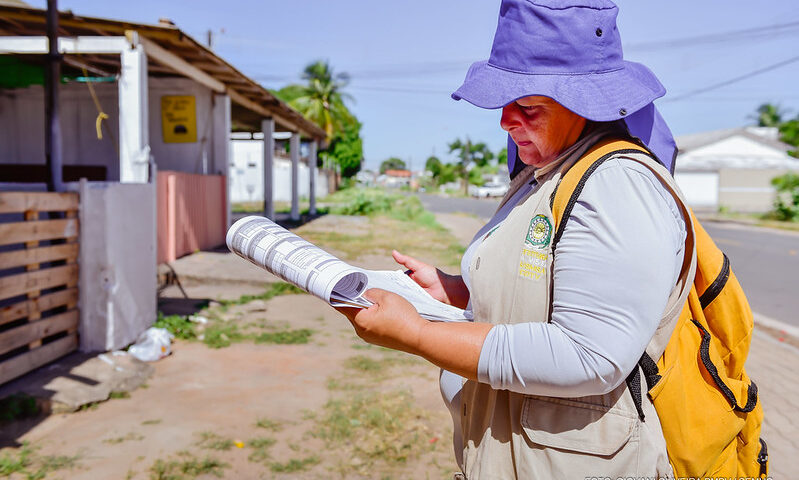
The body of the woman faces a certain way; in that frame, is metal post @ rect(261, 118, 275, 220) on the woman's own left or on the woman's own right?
on the woman's own right

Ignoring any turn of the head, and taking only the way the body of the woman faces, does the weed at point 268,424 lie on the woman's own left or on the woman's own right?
on the woman's own right

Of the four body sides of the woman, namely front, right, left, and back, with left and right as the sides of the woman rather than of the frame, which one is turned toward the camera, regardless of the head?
left

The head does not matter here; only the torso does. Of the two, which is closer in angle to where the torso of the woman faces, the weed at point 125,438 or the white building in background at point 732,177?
the weed

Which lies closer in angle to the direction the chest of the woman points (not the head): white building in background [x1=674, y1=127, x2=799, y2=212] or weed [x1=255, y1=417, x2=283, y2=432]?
the weed

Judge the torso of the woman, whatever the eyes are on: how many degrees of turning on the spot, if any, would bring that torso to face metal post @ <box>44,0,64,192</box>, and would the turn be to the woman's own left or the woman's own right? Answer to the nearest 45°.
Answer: approximately 45° to the woman's own right

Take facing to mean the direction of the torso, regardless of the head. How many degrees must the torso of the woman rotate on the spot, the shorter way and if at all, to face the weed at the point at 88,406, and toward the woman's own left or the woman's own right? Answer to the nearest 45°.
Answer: approximately 45° to the woman's own right

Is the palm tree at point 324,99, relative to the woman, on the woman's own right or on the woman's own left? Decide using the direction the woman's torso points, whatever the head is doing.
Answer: on the woman's own right

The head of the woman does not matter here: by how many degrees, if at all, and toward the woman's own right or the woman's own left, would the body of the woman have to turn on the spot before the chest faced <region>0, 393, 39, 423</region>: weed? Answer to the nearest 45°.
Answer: approximately 45° to the woman's own right

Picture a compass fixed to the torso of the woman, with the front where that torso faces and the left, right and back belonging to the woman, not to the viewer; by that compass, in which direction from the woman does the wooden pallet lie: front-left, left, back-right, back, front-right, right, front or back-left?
front-right

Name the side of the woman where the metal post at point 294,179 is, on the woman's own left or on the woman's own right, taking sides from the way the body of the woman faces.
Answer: on the woman's own right
